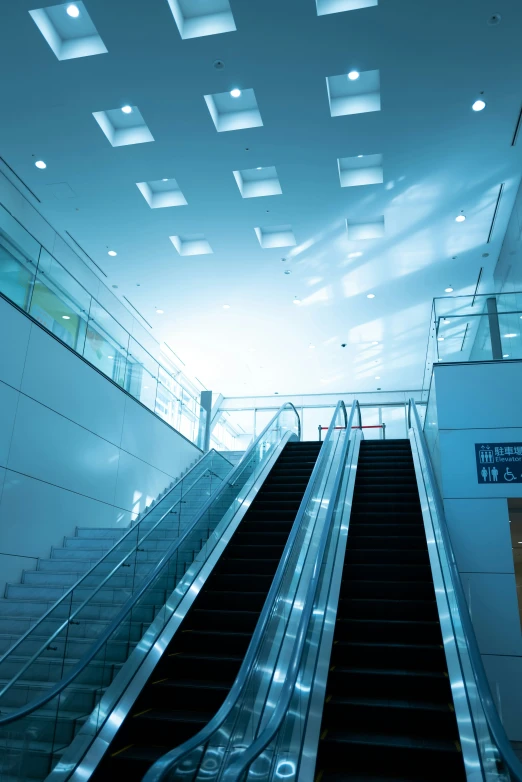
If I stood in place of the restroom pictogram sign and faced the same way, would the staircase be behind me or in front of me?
in front

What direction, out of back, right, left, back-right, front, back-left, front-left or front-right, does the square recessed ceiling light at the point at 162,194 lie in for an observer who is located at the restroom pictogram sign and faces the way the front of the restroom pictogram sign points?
right

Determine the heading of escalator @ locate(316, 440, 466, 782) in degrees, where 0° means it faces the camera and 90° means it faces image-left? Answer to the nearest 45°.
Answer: approximately 0°

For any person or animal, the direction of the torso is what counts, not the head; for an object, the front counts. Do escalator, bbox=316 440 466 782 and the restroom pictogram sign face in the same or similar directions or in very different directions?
same or similar directions

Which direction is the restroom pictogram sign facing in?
toward the camera

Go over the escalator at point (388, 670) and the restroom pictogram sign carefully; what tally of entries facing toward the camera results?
2

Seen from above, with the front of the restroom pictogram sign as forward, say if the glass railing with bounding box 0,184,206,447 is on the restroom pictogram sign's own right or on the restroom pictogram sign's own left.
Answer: on the restroom pictogram sign's own right

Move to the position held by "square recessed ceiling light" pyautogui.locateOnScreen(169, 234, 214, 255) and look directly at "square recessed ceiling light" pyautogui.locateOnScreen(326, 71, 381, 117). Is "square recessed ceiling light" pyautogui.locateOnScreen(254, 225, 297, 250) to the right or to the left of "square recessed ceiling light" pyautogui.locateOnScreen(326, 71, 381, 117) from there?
left
